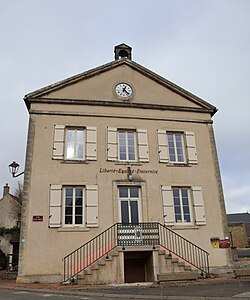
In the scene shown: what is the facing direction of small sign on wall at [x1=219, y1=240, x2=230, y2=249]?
toward the camera

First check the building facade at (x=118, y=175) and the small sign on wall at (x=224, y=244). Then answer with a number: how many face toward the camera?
2

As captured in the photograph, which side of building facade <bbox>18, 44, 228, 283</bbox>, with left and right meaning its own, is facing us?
front
